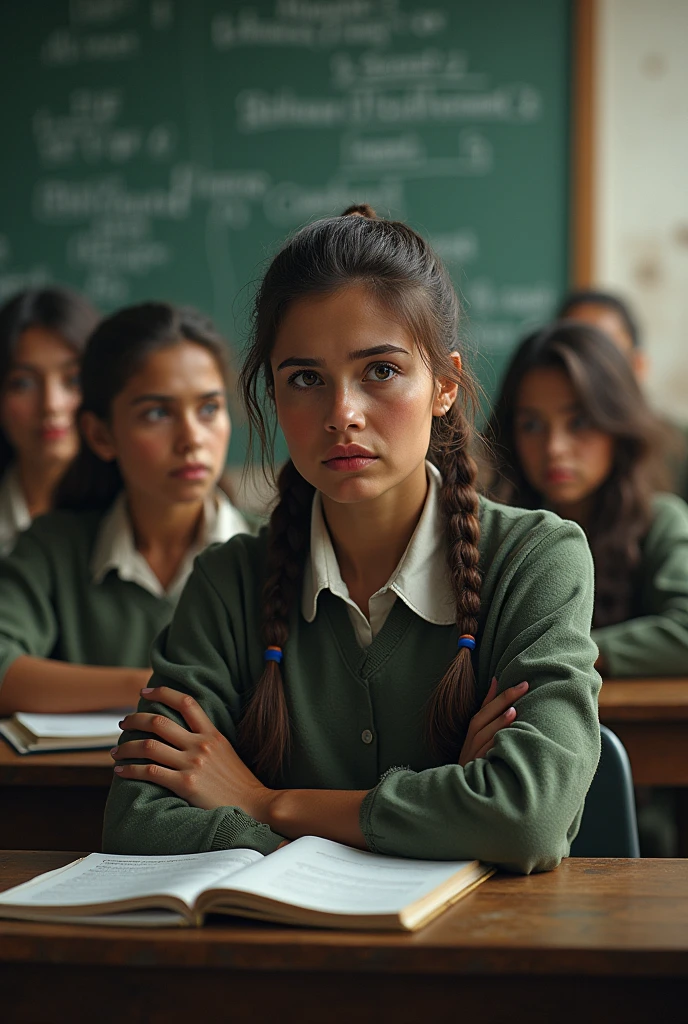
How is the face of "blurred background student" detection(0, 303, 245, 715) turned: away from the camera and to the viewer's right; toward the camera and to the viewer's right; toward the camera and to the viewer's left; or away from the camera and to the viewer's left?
toward the camera and to the viewer's right

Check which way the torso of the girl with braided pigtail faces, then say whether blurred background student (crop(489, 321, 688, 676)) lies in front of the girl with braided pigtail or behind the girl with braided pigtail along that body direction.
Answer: behind

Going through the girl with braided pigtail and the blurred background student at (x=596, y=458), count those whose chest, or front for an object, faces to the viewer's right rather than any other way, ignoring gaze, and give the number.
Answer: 0

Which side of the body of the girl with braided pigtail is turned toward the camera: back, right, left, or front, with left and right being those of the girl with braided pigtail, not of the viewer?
front

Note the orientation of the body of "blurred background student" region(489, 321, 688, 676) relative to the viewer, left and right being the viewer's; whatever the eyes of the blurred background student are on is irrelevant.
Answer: facing the viewer and to the left of the viewer

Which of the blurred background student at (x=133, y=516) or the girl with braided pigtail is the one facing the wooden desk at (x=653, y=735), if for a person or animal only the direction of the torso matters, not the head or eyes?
the blurred background student

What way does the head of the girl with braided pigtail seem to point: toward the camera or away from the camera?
toward the camera

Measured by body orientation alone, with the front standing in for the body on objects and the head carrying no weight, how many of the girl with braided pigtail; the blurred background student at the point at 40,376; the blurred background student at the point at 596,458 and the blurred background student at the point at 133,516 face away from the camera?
0

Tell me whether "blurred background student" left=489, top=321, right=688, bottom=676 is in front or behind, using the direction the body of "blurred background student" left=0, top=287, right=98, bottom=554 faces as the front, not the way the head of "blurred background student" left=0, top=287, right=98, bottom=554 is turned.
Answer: in front
